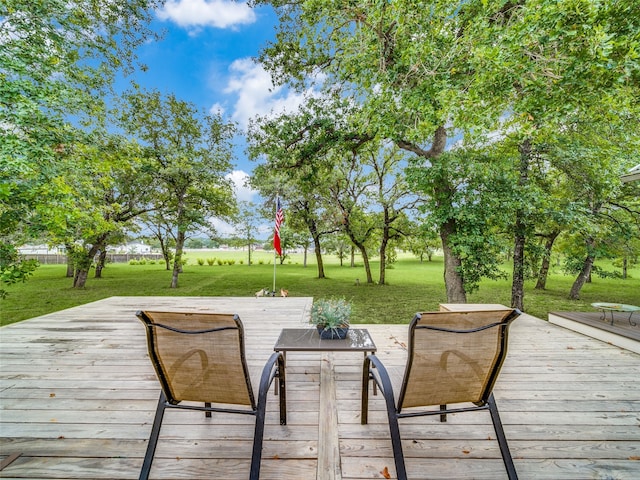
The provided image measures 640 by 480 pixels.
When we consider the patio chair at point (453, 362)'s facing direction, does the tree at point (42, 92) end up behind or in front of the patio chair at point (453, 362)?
in front

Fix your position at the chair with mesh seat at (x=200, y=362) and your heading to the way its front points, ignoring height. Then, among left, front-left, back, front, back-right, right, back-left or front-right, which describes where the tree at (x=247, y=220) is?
front-left

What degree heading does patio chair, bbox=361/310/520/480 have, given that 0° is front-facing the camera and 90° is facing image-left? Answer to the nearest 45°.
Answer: approximately 135°

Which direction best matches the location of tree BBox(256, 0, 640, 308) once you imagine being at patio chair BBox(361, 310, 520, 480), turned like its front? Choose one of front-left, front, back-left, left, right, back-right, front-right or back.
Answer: front-right

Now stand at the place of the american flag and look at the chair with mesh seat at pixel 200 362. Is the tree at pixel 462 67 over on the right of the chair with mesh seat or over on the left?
left

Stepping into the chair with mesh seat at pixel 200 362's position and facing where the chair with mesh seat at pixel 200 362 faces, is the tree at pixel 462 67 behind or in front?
in front

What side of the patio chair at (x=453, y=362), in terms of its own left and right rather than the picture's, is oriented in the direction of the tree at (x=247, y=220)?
front

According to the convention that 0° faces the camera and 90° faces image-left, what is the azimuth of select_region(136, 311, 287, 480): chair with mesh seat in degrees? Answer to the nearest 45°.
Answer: approximately 225°

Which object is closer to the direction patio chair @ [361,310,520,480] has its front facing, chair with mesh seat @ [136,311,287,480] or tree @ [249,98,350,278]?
the tree

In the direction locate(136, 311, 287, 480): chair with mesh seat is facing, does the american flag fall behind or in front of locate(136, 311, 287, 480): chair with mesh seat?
in front

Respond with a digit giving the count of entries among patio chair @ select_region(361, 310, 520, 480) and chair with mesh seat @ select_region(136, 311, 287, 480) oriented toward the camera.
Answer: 0

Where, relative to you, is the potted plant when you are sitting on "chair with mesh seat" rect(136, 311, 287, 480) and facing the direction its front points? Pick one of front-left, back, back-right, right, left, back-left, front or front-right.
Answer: front
